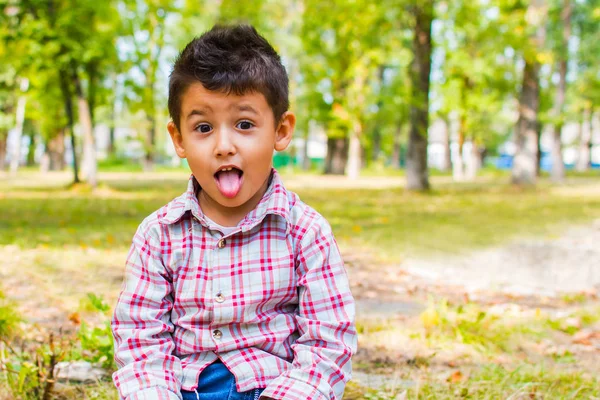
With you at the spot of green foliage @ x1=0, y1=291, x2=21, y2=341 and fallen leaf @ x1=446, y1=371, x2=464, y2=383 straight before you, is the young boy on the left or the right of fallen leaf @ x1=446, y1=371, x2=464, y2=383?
right

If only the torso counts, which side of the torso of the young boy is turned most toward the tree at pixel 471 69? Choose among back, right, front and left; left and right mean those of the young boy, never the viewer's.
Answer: back

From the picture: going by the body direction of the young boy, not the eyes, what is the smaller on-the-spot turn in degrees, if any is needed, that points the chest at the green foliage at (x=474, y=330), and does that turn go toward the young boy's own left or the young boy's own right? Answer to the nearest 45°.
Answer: approximately 135° to the young boy's own left

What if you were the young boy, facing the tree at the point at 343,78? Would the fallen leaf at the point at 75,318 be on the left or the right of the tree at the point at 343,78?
left

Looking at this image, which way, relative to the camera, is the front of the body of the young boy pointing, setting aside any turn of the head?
toward the camera

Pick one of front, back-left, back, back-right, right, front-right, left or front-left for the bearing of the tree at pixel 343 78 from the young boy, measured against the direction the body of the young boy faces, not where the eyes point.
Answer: back

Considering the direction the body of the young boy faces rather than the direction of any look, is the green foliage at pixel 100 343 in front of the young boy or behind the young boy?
behind

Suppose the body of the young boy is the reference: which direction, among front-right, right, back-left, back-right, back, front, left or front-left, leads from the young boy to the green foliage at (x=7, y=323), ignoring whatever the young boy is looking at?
back-right

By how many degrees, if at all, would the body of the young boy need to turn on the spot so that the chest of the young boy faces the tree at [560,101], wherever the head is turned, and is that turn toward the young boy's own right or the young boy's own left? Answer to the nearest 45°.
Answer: approximately 135° to the young boy's own left

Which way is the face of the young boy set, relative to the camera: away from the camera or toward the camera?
toward the camera
